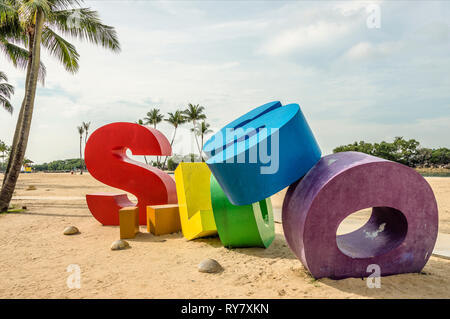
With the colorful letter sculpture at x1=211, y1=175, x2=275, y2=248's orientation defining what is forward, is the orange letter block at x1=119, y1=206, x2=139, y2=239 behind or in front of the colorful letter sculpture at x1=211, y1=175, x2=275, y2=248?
behind

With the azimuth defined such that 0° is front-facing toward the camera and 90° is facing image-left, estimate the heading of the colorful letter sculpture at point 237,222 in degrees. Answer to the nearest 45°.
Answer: approximately 315°

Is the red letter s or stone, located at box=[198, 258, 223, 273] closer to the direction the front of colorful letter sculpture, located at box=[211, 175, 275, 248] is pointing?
the stone

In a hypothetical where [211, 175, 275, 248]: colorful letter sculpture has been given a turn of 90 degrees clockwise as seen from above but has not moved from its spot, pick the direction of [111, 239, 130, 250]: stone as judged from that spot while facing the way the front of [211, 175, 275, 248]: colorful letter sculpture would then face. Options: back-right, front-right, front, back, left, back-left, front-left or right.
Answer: front-right

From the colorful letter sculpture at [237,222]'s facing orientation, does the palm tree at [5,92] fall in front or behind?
behind

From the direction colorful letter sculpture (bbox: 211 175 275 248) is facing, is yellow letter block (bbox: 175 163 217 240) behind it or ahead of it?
behind
